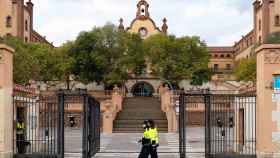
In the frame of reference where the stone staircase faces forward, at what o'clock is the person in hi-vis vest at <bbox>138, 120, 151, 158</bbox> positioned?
The person in hi-vis vest is roughly at 12 o'clock from the stone staircase.

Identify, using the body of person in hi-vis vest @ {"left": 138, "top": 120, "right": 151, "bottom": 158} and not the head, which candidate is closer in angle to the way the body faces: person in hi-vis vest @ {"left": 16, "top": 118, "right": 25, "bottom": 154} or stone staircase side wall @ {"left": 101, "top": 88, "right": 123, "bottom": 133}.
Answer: the person in hi-vis vest

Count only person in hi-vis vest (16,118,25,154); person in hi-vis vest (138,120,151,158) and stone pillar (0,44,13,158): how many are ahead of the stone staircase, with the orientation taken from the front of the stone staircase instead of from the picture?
3
